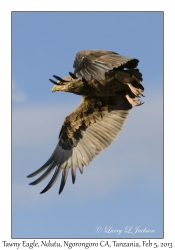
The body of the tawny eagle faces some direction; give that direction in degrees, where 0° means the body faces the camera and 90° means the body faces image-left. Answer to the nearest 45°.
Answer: approximately 90°
